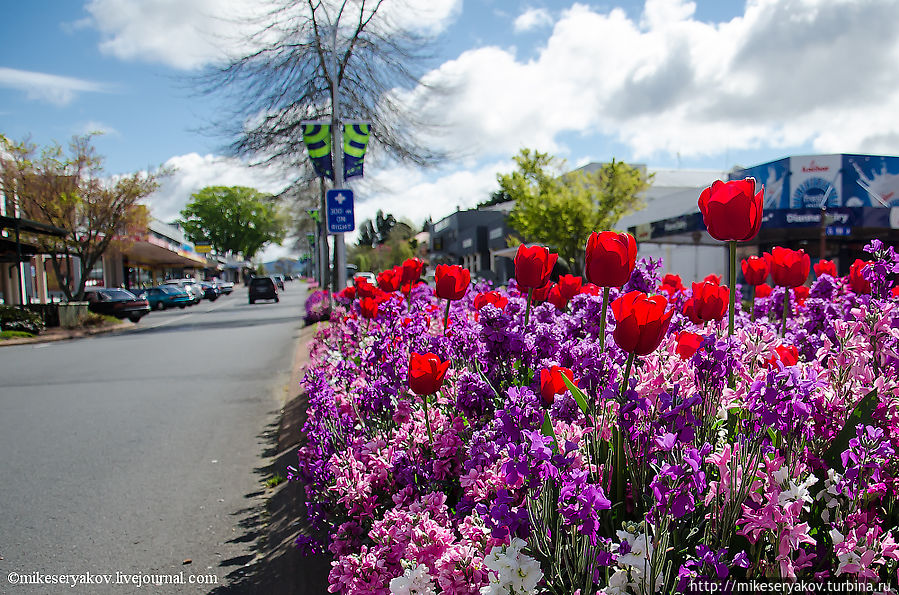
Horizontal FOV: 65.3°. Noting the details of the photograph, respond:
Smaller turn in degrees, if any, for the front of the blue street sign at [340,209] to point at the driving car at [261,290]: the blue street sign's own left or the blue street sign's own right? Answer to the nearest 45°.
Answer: approximately 180°

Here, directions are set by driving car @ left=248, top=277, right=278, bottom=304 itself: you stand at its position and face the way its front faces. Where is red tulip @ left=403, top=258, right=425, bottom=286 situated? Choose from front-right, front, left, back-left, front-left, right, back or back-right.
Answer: back

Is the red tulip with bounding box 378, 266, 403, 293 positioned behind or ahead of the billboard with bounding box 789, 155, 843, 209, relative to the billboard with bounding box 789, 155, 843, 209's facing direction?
ahead

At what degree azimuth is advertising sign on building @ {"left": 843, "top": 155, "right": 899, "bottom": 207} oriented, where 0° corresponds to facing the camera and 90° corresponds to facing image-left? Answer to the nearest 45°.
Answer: approximately 0°

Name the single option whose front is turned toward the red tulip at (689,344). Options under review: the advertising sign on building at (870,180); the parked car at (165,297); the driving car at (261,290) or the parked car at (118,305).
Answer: the advertising sign on building

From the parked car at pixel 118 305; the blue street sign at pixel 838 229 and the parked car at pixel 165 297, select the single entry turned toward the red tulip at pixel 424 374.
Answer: the blue street sign

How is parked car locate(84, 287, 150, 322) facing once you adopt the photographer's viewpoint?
facing away from the viewer and to the left of the viewer

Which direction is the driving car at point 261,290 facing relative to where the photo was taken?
away from the camera
